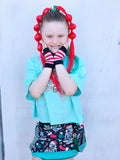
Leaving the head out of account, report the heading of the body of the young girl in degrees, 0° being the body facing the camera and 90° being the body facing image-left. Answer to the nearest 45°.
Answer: approximately 0°
